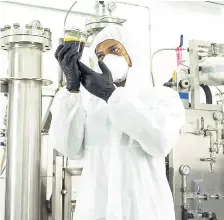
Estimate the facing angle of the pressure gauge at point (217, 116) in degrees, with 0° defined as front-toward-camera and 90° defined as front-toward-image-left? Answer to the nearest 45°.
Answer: approximately 0°

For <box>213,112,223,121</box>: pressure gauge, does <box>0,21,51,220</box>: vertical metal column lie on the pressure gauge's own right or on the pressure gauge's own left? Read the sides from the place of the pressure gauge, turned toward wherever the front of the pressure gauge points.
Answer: on the pressure gauge's own right

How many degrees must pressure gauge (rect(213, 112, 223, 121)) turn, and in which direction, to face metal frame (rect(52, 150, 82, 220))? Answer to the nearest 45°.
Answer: approximately 45° to its right
